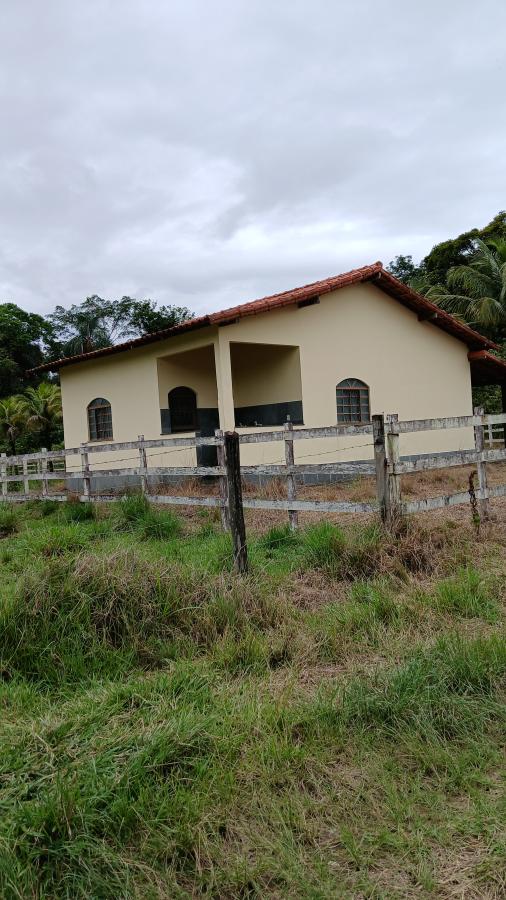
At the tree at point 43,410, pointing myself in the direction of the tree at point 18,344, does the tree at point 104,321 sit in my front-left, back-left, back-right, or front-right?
front-right

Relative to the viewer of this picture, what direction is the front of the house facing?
facing the viewer and to the left of the viewer

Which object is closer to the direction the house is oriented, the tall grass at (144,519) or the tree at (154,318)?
the tall grass

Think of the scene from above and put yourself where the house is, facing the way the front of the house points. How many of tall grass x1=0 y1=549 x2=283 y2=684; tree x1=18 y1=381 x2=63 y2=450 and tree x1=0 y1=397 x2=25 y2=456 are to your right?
2

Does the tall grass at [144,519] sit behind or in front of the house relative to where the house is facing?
in front

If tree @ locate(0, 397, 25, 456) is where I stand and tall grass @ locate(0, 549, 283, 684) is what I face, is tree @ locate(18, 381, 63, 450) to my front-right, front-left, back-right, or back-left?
front-left

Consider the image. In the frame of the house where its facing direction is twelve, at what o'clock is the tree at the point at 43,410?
The tree is roughly at 3 o'clock from the house.

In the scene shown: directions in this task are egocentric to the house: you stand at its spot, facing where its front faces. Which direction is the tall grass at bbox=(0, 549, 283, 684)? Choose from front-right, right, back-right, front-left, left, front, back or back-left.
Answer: front-left

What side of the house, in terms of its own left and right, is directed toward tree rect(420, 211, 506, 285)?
back

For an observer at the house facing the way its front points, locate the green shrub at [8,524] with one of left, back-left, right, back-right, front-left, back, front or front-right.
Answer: front

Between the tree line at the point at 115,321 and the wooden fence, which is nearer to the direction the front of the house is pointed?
the wooden fence

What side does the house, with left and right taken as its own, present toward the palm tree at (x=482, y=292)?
back

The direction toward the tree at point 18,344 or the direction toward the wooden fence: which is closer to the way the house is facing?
the wooden fence
